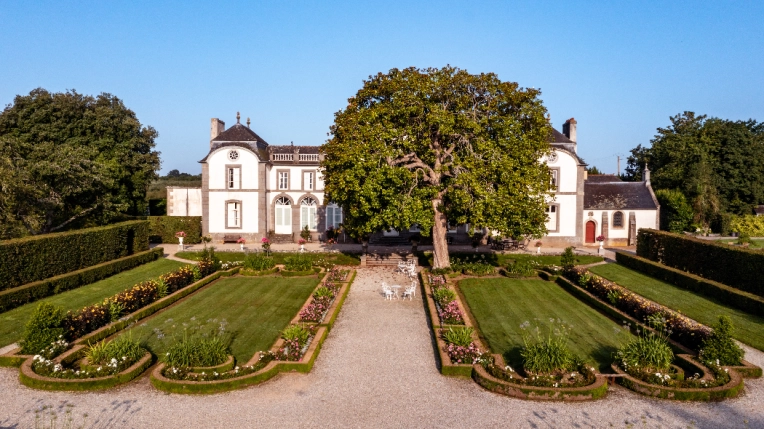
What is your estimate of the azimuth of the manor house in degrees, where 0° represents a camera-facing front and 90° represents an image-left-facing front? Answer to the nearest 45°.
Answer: approximately 0°

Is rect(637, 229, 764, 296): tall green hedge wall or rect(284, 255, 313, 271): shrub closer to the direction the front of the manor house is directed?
the shrub

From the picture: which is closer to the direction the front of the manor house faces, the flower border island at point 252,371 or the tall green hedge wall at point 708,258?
the flower border island

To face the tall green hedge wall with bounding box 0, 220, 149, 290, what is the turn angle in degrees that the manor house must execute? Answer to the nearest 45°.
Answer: approximately 45° to its right

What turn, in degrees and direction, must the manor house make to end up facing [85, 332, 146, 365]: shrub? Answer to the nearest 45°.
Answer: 0° — it already faces it

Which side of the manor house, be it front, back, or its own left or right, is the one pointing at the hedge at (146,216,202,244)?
right

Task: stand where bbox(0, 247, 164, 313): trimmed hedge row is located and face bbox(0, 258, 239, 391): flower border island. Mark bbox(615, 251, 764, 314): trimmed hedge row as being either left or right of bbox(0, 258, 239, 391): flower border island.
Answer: left

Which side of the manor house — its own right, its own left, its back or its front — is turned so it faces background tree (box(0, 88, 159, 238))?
right
